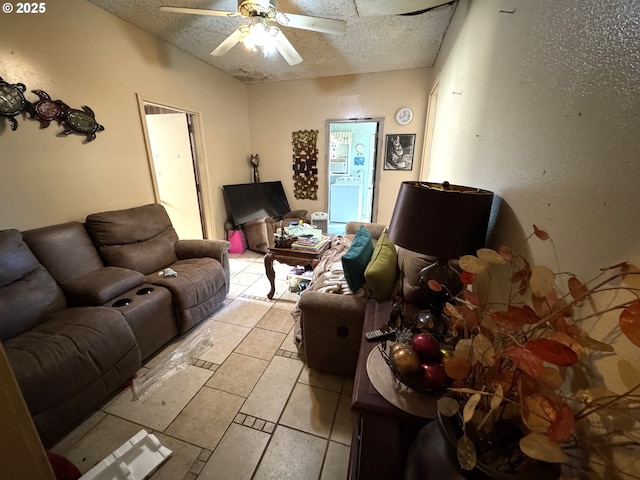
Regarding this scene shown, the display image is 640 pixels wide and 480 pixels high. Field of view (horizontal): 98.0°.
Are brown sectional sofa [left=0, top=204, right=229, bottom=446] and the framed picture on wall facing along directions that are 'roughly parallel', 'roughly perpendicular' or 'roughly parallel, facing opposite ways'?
roughly perpendicular

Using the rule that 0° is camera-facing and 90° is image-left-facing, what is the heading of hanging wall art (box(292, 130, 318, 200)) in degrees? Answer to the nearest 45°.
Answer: approximately 0°

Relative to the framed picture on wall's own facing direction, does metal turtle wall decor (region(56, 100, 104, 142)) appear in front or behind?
in front

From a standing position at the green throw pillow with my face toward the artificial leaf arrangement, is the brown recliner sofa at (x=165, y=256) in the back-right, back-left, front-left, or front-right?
back-right

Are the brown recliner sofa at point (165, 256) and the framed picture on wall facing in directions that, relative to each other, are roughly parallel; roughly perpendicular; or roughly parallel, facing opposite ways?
roughly perpendicular

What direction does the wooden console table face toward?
to the viewer's left

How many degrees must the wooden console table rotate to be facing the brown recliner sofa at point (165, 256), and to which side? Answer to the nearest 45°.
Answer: approximately 45° to its right

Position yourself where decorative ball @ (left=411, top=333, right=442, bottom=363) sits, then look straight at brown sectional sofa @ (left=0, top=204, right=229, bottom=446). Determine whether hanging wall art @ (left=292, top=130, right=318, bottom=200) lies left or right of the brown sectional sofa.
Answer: right

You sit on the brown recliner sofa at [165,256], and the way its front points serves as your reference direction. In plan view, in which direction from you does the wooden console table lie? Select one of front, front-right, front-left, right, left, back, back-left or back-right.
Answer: front-right

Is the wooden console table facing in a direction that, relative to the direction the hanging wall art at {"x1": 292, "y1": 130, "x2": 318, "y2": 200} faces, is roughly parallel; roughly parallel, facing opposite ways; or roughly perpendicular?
roughly perpendicular

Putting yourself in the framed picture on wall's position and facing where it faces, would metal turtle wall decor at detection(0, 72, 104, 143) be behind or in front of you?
in front

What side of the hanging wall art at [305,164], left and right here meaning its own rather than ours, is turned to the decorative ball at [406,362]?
front

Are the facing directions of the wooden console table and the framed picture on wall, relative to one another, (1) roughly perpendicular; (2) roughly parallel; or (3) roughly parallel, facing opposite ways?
roughly perpendicular
